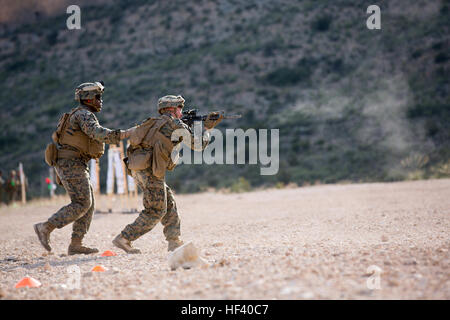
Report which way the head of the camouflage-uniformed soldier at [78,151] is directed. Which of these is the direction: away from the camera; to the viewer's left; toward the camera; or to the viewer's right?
to the viewer's right

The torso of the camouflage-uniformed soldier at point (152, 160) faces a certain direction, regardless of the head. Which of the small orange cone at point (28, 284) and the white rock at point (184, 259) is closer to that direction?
the white rock

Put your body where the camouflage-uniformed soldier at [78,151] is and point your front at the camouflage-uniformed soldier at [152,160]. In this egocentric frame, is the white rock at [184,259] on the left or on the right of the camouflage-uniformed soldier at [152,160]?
right

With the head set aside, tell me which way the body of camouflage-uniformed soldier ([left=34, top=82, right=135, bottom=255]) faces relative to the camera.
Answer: to the viewer's right

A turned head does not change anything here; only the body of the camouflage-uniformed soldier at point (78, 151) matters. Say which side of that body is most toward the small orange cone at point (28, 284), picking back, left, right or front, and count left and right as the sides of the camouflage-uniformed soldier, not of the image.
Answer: right

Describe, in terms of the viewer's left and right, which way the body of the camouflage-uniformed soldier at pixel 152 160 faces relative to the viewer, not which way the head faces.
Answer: facing to the right of the viewer

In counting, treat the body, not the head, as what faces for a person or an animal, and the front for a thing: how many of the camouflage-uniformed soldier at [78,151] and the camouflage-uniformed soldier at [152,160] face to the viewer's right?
2

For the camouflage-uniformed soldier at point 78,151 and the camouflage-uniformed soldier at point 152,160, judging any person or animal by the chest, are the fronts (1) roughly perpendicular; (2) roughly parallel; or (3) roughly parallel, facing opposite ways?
roughly parallel

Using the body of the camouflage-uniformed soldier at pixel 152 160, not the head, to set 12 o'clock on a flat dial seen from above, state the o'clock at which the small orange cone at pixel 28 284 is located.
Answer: The small orange cone is roughly at 4 o'clock from the camouflage-uniformed soldier.

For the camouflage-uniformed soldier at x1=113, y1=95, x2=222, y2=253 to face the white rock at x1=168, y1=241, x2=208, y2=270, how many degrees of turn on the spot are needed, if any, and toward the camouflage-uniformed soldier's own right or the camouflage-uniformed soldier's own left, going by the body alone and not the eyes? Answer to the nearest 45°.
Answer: approximately 90° to the camouflage-uniformed soldier's own right
